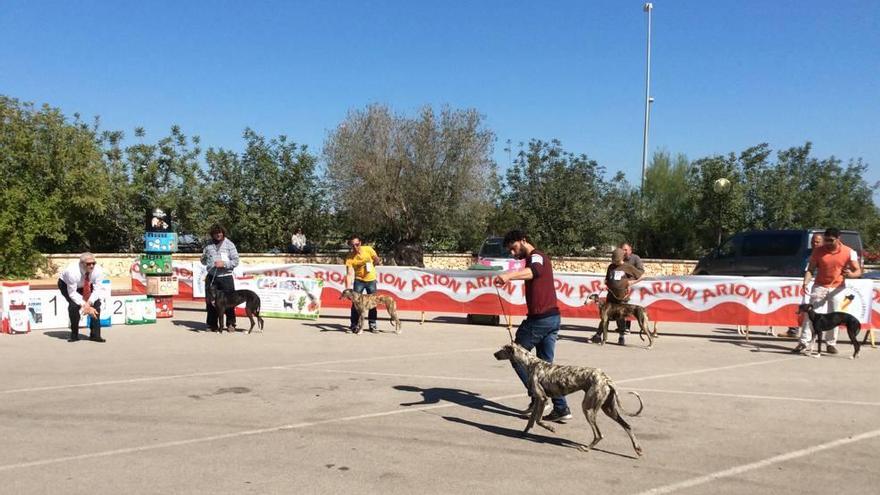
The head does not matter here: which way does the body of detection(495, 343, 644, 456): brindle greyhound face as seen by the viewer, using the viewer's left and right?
facing to the left of the viewer

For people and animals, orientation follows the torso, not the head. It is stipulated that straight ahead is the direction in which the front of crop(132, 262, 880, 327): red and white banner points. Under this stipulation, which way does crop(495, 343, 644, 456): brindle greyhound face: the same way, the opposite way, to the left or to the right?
to the right

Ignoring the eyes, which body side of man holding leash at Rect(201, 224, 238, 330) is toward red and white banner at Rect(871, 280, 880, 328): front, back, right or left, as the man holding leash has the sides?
left

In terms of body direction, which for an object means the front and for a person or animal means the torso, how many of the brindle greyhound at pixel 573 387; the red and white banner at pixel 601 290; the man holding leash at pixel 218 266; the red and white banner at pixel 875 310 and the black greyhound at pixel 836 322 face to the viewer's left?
2

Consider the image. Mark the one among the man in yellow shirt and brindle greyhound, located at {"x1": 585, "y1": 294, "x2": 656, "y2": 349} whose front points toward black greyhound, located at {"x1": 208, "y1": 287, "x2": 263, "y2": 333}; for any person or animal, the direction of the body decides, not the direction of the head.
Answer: the brindle greyhound

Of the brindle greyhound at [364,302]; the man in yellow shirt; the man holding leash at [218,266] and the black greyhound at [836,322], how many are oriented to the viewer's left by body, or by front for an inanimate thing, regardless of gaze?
2

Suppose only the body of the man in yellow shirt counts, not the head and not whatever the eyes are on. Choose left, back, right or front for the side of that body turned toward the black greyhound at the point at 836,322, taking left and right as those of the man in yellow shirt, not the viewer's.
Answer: left

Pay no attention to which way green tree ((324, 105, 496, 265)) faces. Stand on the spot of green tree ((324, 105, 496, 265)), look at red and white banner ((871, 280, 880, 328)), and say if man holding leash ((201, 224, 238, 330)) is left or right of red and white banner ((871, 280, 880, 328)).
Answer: right

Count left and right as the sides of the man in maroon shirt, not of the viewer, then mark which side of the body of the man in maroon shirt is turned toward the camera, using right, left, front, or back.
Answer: left

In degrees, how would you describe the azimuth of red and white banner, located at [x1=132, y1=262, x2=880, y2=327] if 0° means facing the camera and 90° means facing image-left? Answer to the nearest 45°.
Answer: approximately 0°

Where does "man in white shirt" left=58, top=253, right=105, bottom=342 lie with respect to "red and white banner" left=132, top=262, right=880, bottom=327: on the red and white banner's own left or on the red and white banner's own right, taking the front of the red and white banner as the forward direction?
on the red and white banner's own right

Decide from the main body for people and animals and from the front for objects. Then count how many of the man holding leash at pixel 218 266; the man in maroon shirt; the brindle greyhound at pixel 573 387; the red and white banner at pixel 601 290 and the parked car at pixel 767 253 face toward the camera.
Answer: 2

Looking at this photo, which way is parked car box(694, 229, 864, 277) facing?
to the viewer's left
